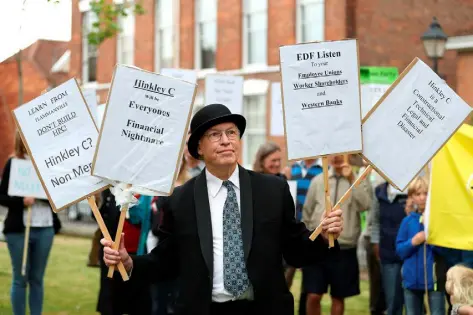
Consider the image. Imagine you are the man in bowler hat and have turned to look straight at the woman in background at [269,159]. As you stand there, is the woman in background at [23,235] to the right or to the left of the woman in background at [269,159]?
left

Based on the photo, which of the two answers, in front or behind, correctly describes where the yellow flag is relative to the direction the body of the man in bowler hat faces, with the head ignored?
behind

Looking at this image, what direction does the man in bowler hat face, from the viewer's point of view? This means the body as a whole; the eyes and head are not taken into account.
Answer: toward the camera

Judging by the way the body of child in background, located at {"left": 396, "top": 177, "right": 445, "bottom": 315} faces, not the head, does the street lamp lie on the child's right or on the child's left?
on the child's left

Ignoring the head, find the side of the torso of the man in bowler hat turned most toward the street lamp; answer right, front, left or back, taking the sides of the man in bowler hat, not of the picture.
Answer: back

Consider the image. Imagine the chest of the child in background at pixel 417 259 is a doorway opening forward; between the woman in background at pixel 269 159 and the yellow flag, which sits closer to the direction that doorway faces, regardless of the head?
the yellow flag

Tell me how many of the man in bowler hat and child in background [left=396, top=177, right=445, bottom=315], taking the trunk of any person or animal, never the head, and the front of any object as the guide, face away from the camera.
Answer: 0

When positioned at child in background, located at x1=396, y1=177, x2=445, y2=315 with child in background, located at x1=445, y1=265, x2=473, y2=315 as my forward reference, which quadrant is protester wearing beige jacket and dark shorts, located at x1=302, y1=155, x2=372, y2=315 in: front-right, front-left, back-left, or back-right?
back-right

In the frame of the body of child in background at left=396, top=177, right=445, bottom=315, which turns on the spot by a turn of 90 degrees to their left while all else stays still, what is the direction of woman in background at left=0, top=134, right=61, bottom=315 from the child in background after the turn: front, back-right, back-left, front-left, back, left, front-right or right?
back-left

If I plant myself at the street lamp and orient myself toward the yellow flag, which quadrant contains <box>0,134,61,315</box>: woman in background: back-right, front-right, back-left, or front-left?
front-right

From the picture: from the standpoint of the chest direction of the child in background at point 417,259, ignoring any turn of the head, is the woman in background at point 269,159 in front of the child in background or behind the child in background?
behind

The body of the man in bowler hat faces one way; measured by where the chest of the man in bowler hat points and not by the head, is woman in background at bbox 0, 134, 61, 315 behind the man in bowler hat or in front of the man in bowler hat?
behind

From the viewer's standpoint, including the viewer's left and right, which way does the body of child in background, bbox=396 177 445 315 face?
facing the viewer and to the right of the viewer
